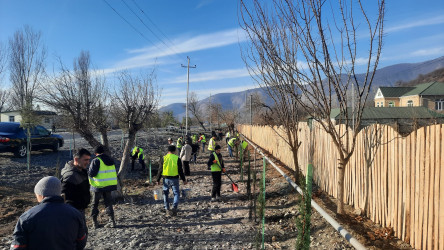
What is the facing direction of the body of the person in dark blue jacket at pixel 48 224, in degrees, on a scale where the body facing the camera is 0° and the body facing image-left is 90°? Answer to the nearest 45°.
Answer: approximately 180°

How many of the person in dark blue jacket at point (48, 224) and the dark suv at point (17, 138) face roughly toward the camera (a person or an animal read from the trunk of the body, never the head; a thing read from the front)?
0

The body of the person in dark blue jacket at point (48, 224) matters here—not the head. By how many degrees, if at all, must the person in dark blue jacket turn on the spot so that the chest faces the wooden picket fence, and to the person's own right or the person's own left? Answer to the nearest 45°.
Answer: approximately 90° to the person's own right

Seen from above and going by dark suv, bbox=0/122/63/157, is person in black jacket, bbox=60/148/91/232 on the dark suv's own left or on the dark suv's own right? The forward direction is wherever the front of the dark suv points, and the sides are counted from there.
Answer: on the dark suv's own right

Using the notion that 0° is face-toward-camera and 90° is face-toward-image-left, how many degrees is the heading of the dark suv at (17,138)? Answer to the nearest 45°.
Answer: approximately 225°

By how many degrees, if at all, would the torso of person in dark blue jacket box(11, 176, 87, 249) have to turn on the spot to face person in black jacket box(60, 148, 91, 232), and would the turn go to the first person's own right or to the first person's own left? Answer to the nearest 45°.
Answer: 0° — they already face them

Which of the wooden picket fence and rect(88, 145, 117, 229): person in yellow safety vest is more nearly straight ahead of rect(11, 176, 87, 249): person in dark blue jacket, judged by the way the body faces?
the person in yellow safety vest
